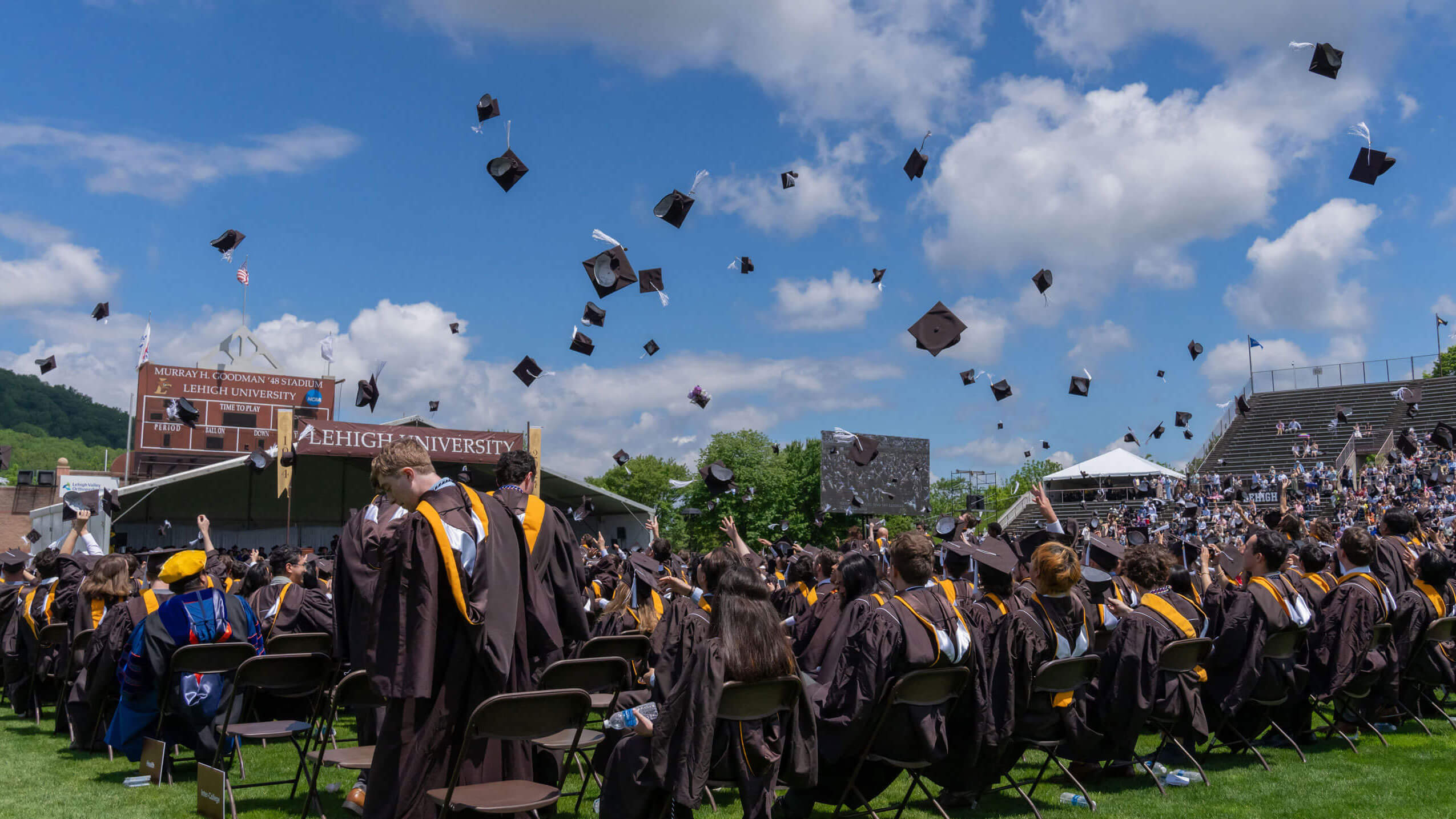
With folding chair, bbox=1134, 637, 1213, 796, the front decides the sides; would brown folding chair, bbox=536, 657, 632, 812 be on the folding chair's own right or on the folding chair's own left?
on the folding chair's own left

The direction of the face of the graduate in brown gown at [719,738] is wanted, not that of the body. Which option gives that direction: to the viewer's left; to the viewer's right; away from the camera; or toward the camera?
away from the camera

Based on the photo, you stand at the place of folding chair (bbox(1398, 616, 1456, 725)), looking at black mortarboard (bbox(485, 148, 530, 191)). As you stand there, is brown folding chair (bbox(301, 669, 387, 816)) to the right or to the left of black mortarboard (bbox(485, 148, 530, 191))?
left

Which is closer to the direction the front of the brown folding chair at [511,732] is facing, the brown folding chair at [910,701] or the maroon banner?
the maroon banner

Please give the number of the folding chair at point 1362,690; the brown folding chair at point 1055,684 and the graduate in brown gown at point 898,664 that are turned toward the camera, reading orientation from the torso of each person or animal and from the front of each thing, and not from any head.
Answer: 0

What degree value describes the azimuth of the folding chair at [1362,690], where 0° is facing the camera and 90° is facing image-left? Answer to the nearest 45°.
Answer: approximately 135°

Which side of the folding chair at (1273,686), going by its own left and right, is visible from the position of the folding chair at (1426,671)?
right

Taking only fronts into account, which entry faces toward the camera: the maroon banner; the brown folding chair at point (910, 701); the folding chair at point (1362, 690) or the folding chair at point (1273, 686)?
the maroon banner

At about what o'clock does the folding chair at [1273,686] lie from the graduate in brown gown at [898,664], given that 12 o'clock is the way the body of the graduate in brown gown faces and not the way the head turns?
The folding chair is roughly at 3 o'clock from the graduate in brown gown.

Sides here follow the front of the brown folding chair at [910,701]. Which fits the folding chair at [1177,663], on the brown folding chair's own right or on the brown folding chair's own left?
on the brown folding chair's own right

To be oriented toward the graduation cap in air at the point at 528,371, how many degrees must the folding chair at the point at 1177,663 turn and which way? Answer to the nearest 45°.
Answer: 0° — it already faces it

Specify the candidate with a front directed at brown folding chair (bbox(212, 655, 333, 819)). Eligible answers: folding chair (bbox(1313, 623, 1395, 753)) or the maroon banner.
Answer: the maroon banner

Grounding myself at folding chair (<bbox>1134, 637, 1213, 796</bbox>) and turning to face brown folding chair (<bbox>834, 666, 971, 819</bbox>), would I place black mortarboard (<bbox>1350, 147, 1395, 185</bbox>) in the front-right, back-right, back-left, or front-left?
back-right

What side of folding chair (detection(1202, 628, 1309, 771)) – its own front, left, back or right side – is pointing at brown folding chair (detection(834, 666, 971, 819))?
left

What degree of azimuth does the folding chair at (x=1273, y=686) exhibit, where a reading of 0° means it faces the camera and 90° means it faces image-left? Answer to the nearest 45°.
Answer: approximately 135°

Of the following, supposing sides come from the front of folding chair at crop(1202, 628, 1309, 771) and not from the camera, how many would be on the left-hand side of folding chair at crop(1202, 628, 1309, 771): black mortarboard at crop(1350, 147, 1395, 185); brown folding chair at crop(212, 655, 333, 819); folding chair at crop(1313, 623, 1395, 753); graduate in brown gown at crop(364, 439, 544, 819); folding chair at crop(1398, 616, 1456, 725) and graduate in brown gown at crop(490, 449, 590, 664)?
3

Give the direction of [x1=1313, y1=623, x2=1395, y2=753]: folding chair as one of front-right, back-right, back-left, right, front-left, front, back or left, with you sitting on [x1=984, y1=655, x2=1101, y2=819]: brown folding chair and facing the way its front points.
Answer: right

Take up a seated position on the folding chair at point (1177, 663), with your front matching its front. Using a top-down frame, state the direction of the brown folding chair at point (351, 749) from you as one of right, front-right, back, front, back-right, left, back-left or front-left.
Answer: left

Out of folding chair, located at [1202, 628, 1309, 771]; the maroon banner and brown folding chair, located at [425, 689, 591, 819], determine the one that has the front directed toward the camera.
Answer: the maroon banner

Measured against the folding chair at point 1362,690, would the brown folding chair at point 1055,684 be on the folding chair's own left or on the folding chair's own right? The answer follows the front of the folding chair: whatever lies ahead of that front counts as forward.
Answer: on the folding chair's own left

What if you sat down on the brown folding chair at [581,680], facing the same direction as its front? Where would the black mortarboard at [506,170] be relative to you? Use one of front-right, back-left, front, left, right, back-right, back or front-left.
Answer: front-right
